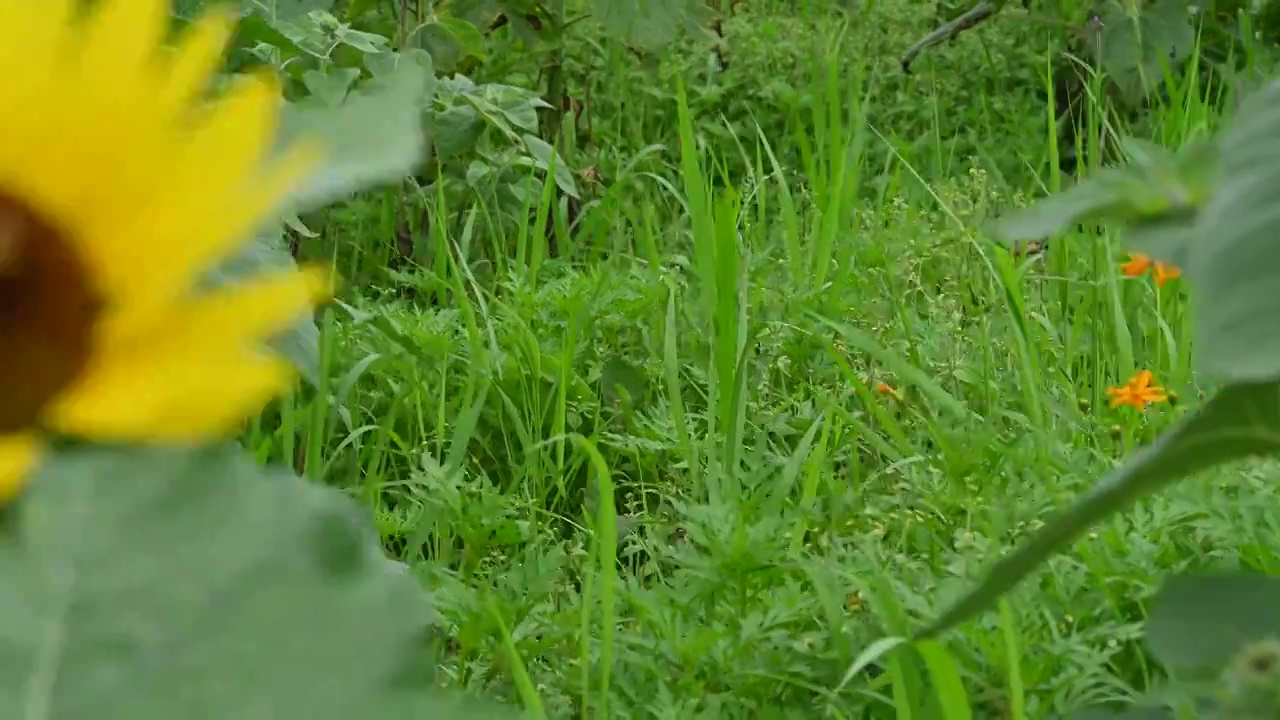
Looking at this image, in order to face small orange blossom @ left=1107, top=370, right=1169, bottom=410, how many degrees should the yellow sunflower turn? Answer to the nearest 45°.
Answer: approximately 135° to its left

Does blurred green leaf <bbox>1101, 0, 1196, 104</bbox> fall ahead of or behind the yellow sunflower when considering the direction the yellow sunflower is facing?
behind

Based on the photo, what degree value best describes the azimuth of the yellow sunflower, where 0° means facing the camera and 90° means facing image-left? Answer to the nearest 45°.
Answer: approximately 0°

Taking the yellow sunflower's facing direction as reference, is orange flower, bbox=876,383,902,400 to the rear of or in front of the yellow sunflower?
to the rear
